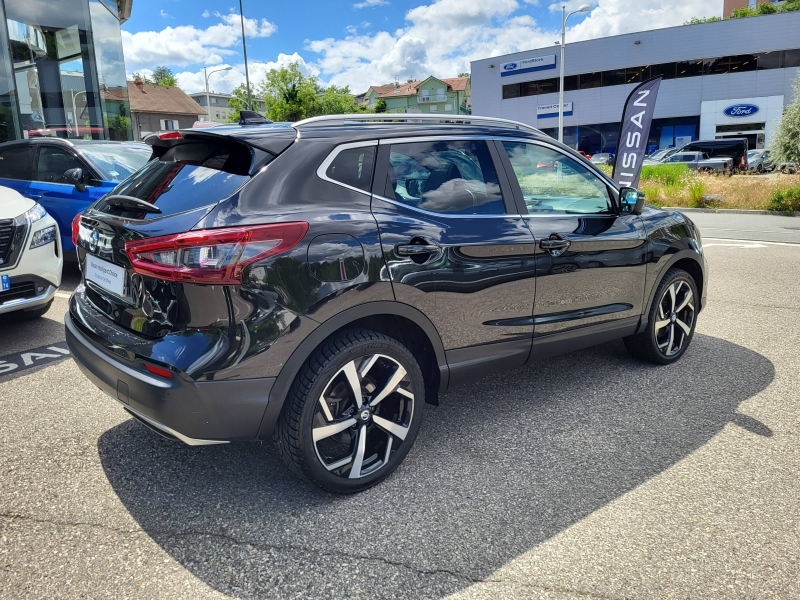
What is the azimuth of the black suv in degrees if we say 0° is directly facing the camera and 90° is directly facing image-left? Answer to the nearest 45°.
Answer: approximately 225°

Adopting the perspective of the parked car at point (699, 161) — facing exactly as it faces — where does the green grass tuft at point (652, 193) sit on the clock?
The green grass tuft is roughly at 9 o'clock from the parked car.

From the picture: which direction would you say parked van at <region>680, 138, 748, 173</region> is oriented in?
to the viewer's left

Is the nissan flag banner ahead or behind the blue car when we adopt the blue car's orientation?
ahead

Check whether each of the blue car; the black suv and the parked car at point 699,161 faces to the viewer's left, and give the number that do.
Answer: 1

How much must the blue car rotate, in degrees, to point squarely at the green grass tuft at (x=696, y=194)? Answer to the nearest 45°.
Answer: approximately 45° to its left

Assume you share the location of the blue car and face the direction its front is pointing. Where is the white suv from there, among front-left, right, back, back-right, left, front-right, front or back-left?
front-right

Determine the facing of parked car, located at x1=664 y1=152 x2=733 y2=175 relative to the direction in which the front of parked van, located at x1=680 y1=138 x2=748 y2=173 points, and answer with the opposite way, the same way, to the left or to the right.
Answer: the same way

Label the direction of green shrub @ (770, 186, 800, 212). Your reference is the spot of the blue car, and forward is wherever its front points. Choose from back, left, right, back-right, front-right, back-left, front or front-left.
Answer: front-left

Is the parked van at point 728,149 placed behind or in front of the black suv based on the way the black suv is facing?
in front
